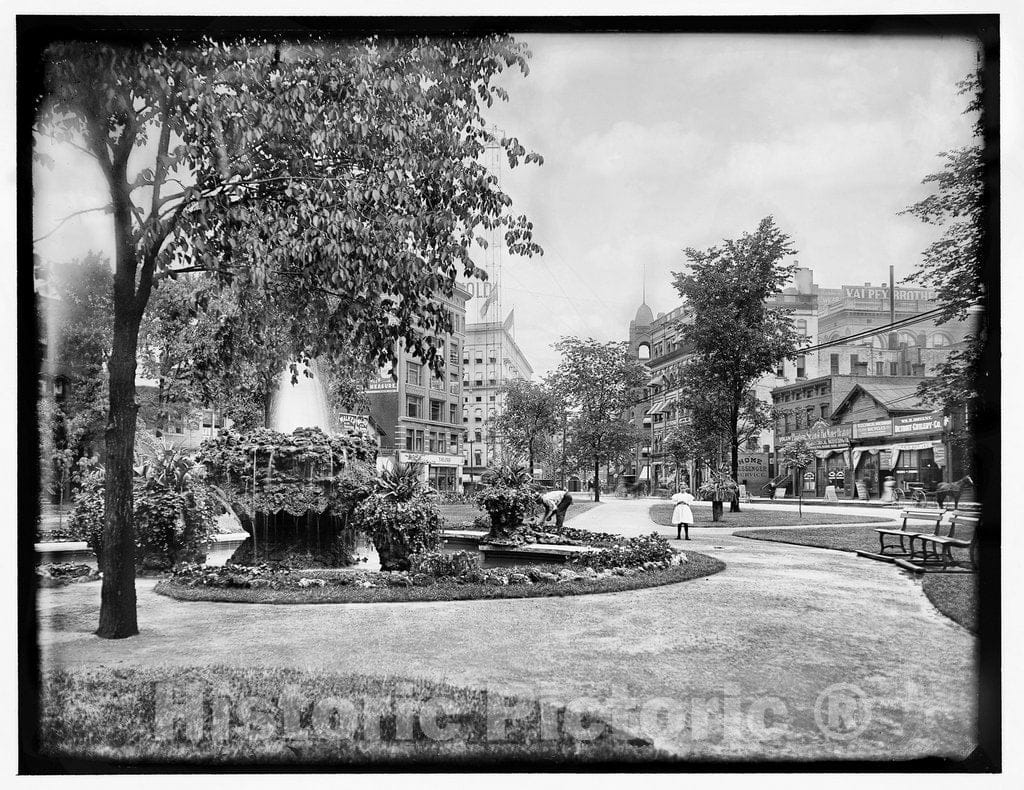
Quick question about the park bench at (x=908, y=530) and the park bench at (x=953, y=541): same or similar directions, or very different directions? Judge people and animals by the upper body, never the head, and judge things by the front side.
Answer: same or similar directions

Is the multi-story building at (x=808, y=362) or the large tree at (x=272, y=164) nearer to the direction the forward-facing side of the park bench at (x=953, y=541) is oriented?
the large tree

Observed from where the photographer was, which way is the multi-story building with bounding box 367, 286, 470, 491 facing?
facing the viewer and to the right of the viewer

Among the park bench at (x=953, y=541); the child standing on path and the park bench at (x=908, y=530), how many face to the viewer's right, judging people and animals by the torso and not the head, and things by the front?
0

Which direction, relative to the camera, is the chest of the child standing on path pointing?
toward the camera

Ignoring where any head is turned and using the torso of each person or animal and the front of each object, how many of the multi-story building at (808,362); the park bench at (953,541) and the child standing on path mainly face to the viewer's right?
0

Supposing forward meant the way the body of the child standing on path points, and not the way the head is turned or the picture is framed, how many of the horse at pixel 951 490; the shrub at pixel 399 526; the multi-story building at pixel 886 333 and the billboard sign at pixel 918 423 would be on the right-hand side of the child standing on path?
1

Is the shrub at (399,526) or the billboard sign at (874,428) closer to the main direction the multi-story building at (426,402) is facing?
the billboard sign
